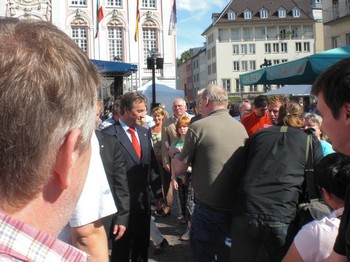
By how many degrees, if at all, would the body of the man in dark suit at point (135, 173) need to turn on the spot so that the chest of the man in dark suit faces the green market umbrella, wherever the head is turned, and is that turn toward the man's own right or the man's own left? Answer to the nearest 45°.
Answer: approximately 90° to the man's own left

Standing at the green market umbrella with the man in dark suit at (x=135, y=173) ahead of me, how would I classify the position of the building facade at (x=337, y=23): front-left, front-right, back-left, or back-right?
back-right

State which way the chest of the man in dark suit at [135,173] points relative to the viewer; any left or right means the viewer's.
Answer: facing the viewer and to the right of the viewer

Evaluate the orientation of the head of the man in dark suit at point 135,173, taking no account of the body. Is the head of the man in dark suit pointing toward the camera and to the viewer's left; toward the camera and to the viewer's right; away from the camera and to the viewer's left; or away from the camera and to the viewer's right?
toward the camera and to the viewer's right

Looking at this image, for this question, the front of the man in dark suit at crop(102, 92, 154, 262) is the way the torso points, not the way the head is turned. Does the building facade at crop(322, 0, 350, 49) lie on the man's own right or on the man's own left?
on the man's own left

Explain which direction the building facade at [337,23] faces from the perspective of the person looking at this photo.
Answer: facing the viewer and to the left of the viewer

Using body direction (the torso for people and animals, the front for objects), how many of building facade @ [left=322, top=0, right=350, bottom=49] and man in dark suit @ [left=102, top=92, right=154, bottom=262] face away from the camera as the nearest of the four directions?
0
